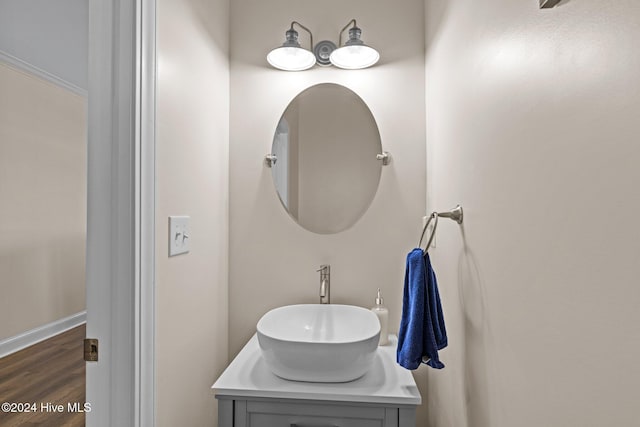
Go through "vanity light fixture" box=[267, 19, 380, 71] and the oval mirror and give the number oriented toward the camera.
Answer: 2

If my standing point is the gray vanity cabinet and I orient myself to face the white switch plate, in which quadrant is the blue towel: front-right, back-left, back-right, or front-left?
back-left

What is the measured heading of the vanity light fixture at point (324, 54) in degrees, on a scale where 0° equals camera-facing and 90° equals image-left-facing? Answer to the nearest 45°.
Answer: approximately 0°

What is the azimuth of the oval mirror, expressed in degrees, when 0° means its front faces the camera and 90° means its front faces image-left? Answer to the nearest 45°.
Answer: approximately 0°
